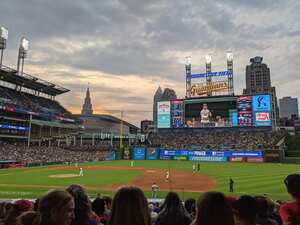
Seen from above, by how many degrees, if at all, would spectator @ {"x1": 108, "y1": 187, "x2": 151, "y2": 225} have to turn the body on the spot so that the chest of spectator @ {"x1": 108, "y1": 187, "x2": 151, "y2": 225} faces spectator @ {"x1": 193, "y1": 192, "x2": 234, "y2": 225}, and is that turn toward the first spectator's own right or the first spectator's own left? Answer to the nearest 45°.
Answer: approximately 90° to the first spectator's own right

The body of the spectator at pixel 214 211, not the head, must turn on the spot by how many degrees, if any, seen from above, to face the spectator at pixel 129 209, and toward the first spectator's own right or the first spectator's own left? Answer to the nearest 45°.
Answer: approximately 90° to the first spectator's own left

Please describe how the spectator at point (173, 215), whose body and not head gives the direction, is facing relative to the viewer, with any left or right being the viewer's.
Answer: facing away from the viewer

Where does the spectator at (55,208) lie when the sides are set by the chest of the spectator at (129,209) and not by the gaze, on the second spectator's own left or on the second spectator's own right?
on the second spectator's own left

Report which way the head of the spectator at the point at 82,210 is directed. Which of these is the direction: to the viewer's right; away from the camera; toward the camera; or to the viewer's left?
away from the camera

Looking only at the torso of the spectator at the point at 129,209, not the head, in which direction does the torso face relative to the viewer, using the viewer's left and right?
facing away from the viewer

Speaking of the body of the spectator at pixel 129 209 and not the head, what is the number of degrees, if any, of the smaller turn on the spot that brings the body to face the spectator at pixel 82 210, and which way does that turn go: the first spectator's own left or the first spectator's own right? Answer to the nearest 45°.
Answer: approximately 45° to the first spectator's own left

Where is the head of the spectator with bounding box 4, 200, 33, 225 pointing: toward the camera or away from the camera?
away from the camera

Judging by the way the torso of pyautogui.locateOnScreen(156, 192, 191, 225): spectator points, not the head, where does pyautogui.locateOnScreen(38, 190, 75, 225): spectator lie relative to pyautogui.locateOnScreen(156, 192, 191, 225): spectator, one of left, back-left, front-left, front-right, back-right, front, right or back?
back-left

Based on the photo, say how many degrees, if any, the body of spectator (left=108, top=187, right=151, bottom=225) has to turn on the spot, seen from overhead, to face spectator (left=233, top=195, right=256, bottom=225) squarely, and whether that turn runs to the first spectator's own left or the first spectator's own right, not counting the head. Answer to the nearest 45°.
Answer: approximately 90° to the first spectator's own right

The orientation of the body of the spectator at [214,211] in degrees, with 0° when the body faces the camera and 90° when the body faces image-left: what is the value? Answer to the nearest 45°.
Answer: approximately 180°
